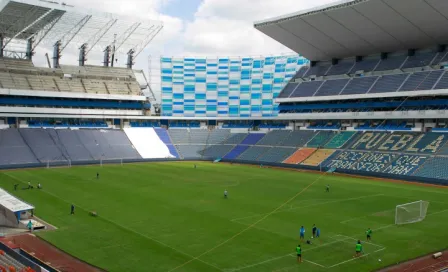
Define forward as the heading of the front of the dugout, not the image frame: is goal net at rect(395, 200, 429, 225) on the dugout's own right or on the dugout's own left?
on the dugout's own right

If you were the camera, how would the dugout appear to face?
facing away from the viewer and to the right of the viewer
